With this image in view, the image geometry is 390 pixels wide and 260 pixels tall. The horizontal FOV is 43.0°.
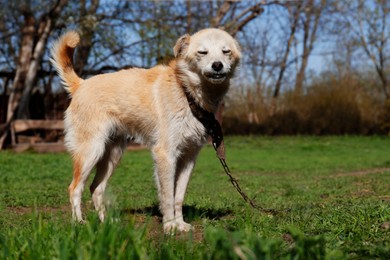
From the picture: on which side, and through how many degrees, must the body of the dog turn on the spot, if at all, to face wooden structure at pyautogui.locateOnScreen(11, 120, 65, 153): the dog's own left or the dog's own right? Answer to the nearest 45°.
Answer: approximately 135° to the dog's own left

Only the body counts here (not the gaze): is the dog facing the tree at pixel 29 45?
no

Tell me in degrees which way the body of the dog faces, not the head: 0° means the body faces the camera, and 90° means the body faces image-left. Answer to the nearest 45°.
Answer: approximately 315°
